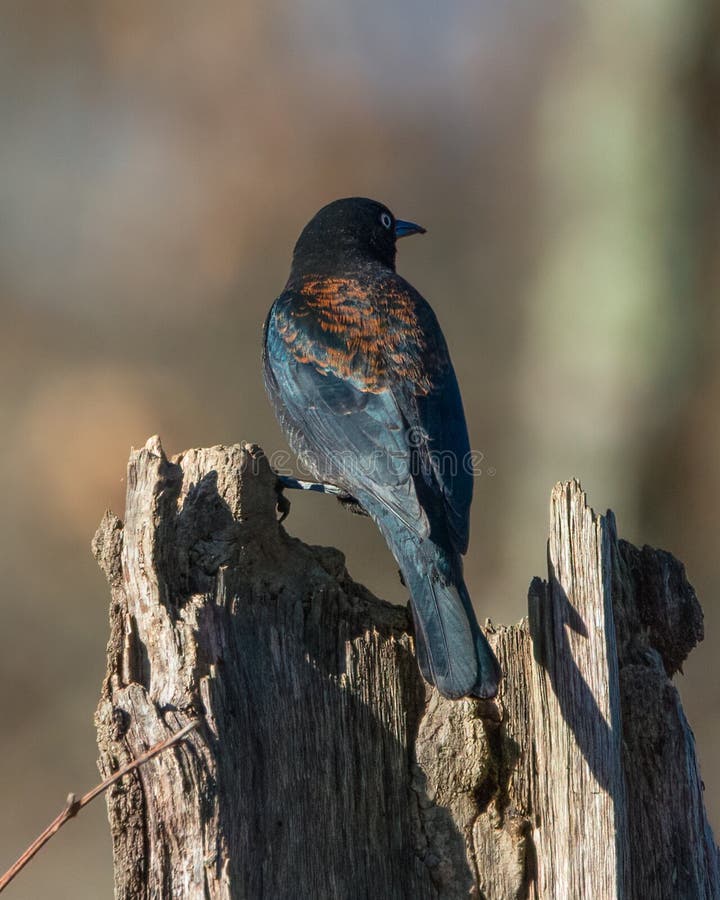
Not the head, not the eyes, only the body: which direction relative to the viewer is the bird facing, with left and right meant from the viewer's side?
facing away from the viewer and to the left of the viewer
